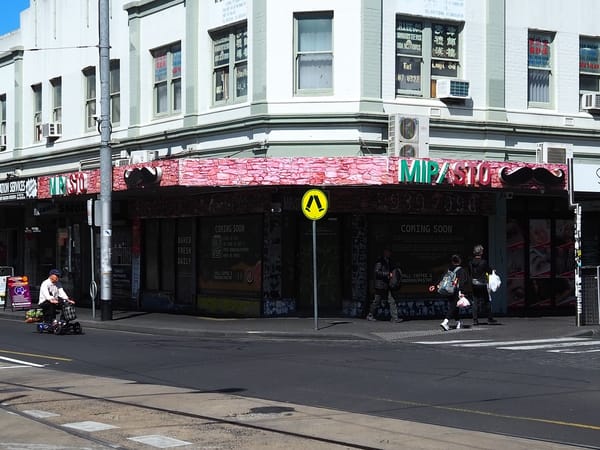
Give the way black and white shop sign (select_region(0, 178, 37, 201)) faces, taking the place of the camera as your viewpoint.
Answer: facing the viewer and to the left of the viewer

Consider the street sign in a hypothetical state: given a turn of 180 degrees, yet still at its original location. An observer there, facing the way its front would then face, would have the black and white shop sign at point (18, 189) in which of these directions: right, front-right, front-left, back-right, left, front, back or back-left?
front-left

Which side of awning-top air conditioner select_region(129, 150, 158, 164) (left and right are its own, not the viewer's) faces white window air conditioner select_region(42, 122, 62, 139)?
right

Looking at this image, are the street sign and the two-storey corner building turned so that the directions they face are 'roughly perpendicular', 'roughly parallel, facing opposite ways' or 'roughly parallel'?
roughly parallel

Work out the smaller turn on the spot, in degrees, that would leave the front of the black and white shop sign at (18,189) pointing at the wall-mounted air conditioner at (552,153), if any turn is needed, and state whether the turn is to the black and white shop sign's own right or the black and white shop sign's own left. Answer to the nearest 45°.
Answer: approximately 90° to the black and white shop sign's own left

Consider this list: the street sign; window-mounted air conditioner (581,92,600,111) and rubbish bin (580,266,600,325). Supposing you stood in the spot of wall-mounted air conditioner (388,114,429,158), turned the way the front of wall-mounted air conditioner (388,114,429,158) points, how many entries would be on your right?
1

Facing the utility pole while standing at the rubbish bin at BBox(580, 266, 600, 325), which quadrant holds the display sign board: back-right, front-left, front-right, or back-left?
front-right

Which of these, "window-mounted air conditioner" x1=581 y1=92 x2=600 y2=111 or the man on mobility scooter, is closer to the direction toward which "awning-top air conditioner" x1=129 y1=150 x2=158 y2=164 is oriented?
the man on mobility scooter

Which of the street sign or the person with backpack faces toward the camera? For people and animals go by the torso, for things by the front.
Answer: the street sign

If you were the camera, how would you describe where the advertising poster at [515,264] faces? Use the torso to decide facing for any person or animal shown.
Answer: facing the viewer

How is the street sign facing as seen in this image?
toward the camera

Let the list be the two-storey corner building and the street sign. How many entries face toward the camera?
2

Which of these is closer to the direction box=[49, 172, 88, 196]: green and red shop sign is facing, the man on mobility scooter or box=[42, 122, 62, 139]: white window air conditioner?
the man on mobility scooter
